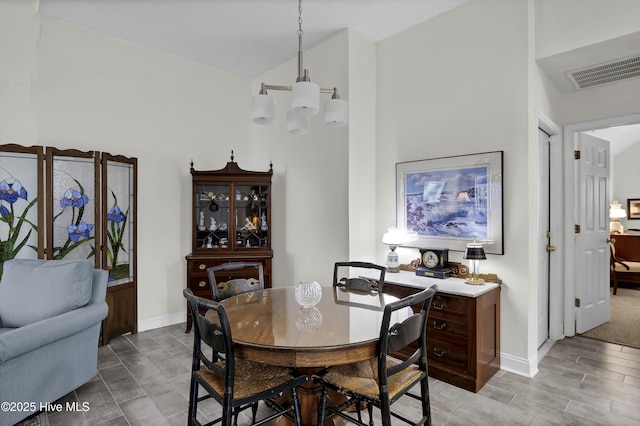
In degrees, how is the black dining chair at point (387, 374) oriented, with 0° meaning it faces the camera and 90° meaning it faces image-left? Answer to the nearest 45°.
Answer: approximately 135°

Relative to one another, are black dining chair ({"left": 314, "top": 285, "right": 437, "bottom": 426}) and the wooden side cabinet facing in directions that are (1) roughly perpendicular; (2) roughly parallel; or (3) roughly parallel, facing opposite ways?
roughly perpendicular

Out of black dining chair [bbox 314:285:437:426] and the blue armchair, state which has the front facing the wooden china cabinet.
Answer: the black dining chair

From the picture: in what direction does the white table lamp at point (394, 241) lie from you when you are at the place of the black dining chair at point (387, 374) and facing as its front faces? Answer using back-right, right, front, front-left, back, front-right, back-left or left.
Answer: front-right

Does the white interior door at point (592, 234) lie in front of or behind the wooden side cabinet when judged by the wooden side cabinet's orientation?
behind

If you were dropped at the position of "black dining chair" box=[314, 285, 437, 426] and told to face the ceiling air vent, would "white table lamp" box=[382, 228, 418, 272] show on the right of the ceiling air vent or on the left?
left

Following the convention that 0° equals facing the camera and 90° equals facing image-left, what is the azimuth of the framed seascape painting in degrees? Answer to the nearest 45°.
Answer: approximately 45°

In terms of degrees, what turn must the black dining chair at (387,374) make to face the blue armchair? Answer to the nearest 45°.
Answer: approximately 45° to its left

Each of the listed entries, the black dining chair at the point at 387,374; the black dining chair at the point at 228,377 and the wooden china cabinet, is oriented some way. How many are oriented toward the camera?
1
